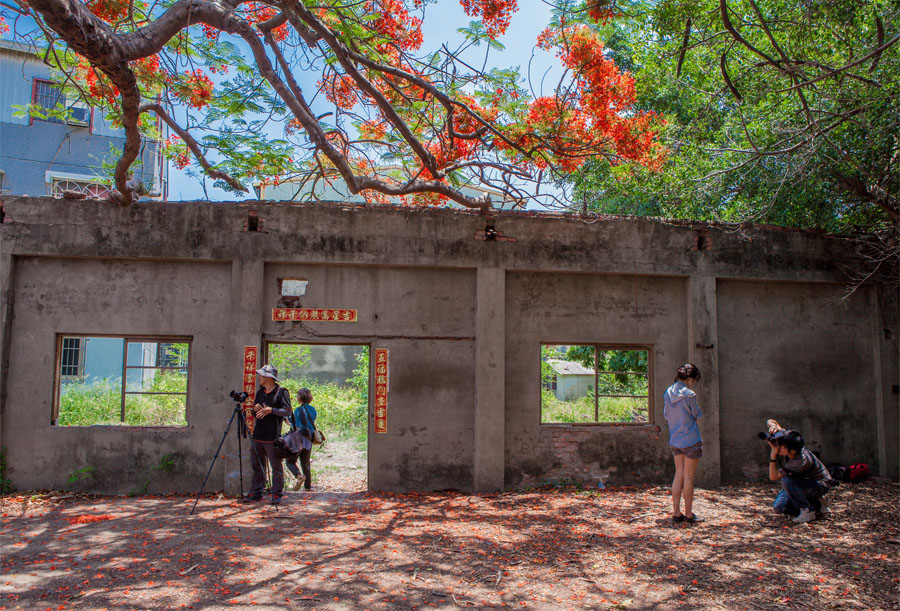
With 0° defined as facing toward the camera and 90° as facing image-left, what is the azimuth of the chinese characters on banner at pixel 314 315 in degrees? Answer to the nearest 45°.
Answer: approximately 0°

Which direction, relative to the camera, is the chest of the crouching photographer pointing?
to the viewer's left

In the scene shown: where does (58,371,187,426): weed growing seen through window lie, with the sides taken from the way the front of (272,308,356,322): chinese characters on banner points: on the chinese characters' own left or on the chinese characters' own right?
on the chinese characters' own right

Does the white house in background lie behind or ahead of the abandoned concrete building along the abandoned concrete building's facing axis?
behind

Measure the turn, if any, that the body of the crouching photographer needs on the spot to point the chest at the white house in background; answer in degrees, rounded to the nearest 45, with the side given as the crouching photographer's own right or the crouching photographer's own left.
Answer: approximately 45° to the crouching photographer's own right

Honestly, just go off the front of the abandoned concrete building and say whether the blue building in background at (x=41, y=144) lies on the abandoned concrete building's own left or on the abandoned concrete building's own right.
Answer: on the abandoned concrete building's own right

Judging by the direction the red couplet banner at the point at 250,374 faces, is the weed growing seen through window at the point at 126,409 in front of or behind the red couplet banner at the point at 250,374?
behind

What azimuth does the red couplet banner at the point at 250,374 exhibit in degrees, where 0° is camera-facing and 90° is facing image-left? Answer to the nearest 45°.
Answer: approximately 0°

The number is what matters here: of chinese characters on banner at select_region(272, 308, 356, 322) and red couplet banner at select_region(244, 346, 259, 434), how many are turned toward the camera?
2
